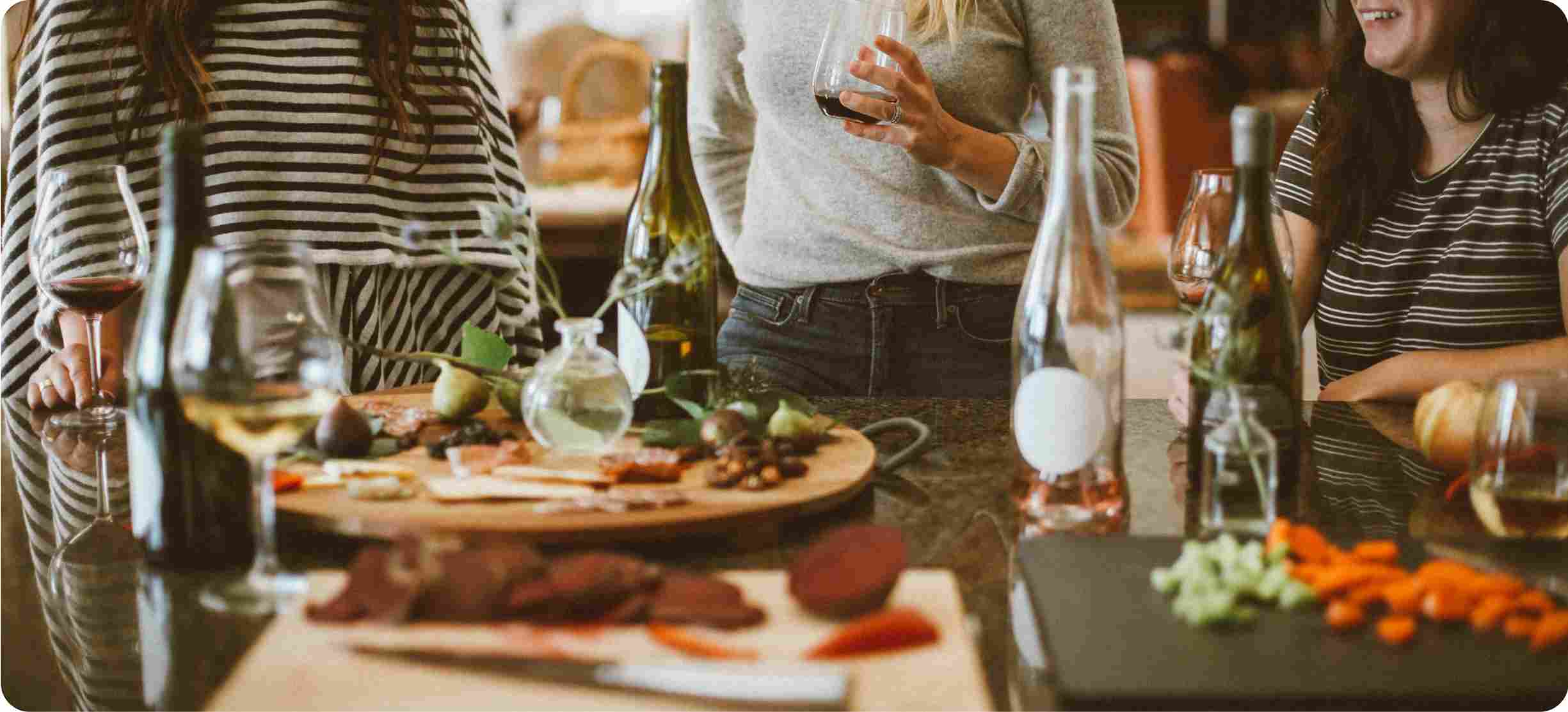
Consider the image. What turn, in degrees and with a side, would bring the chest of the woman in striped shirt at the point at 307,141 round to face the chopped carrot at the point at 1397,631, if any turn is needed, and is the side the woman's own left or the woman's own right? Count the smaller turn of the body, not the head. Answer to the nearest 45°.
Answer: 0° — they already face it

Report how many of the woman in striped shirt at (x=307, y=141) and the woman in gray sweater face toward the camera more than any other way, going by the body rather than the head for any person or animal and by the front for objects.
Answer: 2

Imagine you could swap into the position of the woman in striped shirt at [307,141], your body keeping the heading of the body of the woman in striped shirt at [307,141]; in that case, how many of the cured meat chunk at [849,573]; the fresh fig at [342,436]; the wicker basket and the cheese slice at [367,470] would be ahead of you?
3

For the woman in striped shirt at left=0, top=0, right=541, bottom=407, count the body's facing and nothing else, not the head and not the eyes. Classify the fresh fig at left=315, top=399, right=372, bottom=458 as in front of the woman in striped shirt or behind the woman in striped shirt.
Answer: in front

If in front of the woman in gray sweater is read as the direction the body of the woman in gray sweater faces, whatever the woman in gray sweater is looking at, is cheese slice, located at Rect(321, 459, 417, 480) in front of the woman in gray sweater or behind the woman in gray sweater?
in front

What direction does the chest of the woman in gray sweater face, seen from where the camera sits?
toward the camera

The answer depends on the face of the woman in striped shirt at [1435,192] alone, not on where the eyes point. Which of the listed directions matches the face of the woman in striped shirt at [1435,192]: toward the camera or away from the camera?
toward the camera

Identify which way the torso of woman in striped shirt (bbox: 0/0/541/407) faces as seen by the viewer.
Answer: toward the camera

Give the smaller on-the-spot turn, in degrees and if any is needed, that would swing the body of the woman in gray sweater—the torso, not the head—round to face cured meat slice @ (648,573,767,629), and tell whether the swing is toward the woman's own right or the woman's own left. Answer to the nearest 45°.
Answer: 0° — they already face it

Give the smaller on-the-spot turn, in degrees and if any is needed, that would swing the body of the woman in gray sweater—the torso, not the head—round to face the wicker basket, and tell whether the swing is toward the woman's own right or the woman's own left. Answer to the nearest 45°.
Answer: approximately 135° to the woman's own right

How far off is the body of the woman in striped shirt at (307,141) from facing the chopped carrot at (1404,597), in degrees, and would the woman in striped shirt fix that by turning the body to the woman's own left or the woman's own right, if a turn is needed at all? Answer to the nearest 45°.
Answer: approximately 45° to the woman's own left

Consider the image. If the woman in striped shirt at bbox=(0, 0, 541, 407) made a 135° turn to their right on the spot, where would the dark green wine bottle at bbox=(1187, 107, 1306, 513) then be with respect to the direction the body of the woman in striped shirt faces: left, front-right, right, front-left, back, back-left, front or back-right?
back

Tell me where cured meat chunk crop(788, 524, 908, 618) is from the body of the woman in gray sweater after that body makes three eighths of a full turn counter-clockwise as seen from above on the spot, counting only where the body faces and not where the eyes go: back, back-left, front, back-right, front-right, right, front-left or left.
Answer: back-right

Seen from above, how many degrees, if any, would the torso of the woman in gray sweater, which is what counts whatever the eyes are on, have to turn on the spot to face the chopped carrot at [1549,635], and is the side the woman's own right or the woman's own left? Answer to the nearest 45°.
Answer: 0° — they already face it

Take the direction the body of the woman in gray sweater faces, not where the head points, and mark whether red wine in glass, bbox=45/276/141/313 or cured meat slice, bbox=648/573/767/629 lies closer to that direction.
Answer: the cured meat slice
